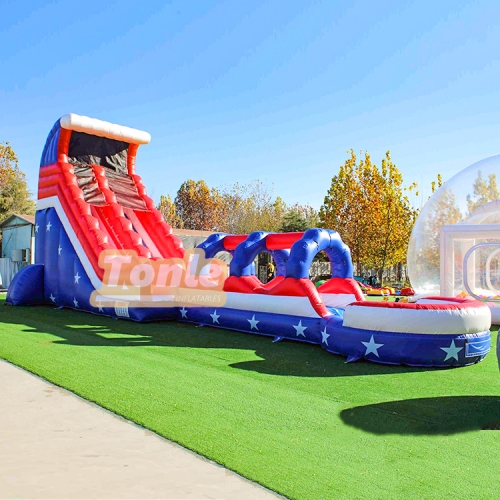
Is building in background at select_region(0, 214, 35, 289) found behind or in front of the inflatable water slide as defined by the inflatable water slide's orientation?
behind

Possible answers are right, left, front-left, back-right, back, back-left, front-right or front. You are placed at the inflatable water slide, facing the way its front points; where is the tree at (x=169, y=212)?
back-left

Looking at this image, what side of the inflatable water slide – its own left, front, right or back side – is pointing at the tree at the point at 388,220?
left

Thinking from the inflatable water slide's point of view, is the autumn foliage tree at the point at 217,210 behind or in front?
behind

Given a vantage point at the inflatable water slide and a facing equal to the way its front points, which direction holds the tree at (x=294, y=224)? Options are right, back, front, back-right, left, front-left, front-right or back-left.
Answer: back-left

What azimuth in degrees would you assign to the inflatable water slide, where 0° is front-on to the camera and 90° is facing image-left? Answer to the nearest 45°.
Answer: approximately 315°

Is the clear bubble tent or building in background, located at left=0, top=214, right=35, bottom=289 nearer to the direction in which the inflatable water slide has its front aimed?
the clear bubble tent

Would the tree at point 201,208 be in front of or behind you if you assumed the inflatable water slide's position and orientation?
behind
